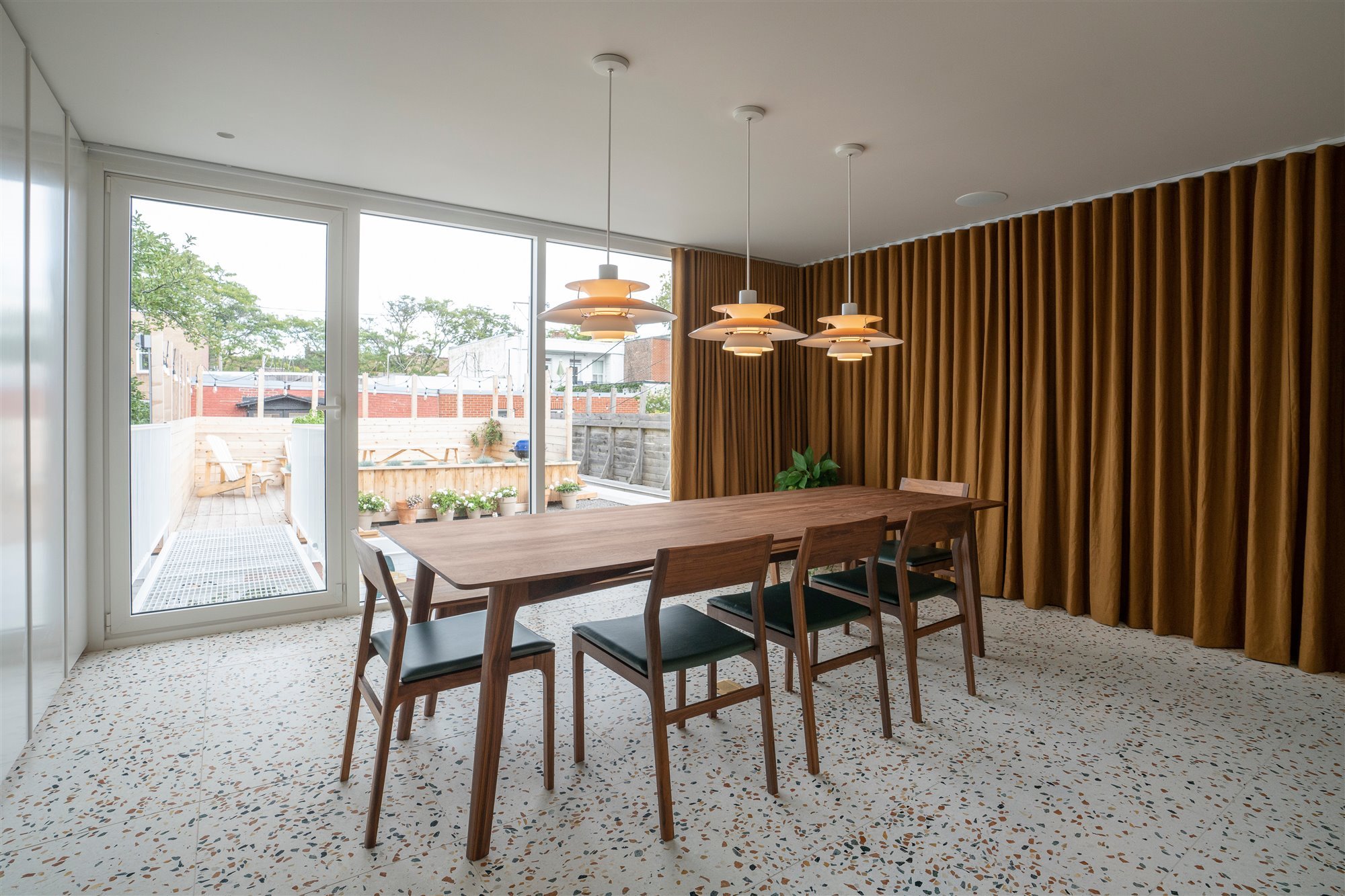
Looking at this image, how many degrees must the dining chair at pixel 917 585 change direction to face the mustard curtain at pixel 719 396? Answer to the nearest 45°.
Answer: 0° — it already faces it

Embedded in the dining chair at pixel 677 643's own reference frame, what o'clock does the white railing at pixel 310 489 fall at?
The white railing is roughly at 12 o'clock from the dining chair.

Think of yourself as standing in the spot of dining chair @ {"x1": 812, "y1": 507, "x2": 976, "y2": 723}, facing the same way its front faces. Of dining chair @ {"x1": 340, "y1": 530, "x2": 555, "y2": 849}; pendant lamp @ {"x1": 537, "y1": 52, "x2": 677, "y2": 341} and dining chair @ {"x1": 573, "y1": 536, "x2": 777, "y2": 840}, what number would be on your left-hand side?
3

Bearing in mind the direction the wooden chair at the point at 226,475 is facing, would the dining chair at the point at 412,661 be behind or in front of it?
in front

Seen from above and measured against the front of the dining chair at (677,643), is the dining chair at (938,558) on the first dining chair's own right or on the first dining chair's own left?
on the first dining chair's own right

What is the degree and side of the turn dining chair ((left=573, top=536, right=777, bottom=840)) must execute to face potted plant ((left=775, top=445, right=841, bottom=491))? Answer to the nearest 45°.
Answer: approximately 45° to its right

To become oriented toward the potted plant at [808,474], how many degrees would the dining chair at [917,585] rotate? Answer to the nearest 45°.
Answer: approximately 45° to its right

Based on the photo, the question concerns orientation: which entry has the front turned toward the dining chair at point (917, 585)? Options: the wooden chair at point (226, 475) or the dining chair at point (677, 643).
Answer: the wooden chair

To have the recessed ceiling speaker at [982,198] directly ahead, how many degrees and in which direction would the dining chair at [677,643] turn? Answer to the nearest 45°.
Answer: approximately 90° to its right

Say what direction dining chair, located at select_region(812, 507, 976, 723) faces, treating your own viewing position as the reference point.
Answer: facing away from the viewer and to the left of the viewer

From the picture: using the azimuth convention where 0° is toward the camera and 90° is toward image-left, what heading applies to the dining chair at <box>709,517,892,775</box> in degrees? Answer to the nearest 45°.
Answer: approximately 135°
